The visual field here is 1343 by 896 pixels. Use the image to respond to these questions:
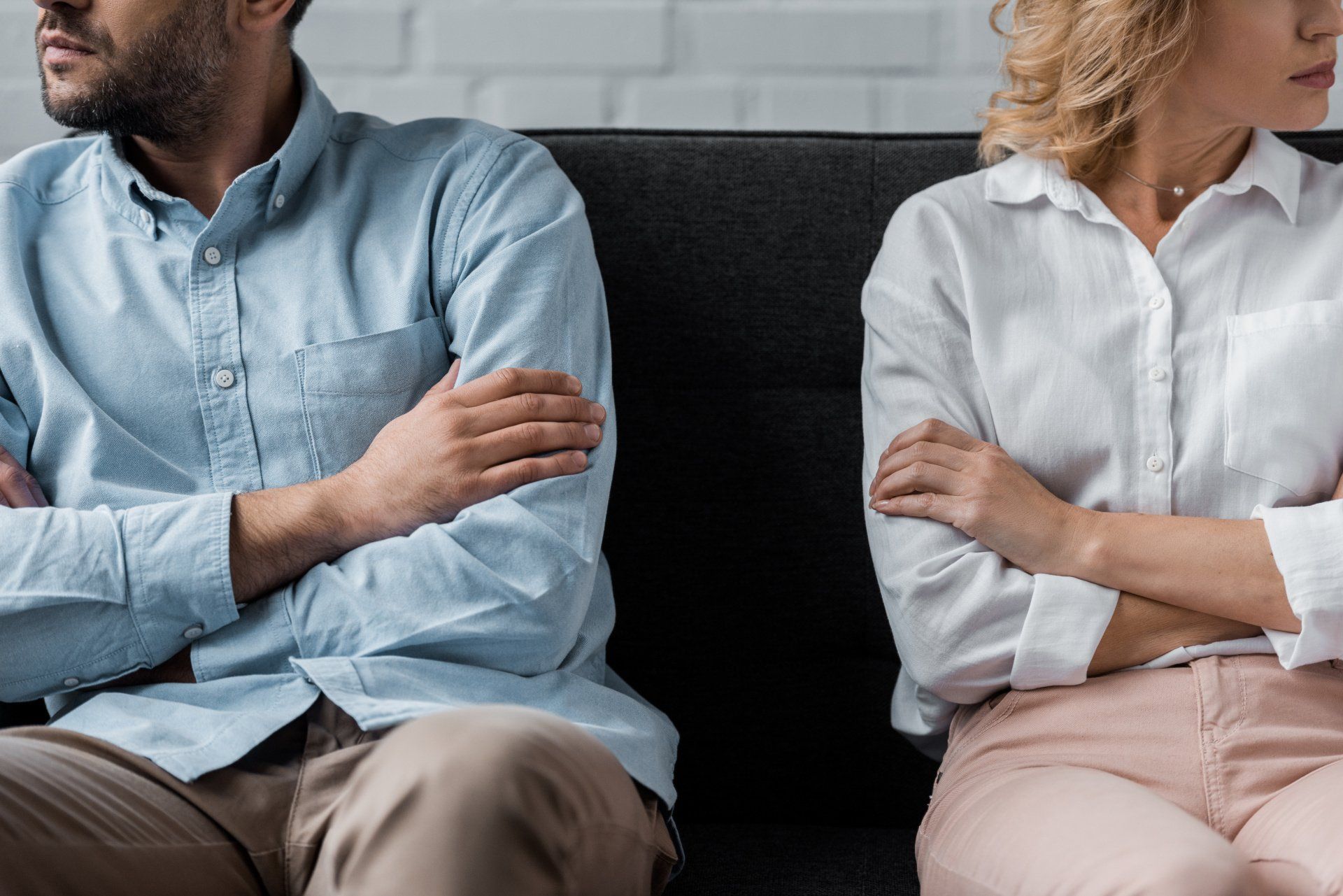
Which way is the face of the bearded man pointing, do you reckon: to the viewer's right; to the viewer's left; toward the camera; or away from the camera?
to the viewer's left

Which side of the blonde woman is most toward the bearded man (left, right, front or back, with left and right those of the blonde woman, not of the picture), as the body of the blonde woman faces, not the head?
right

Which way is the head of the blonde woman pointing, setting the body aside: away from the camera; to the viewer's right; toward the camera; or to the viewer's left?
to the viewer's right

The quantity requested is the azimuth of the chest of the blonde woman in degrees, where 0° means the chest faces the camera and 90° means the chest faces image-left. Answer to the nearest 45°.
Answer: approximately 0°
